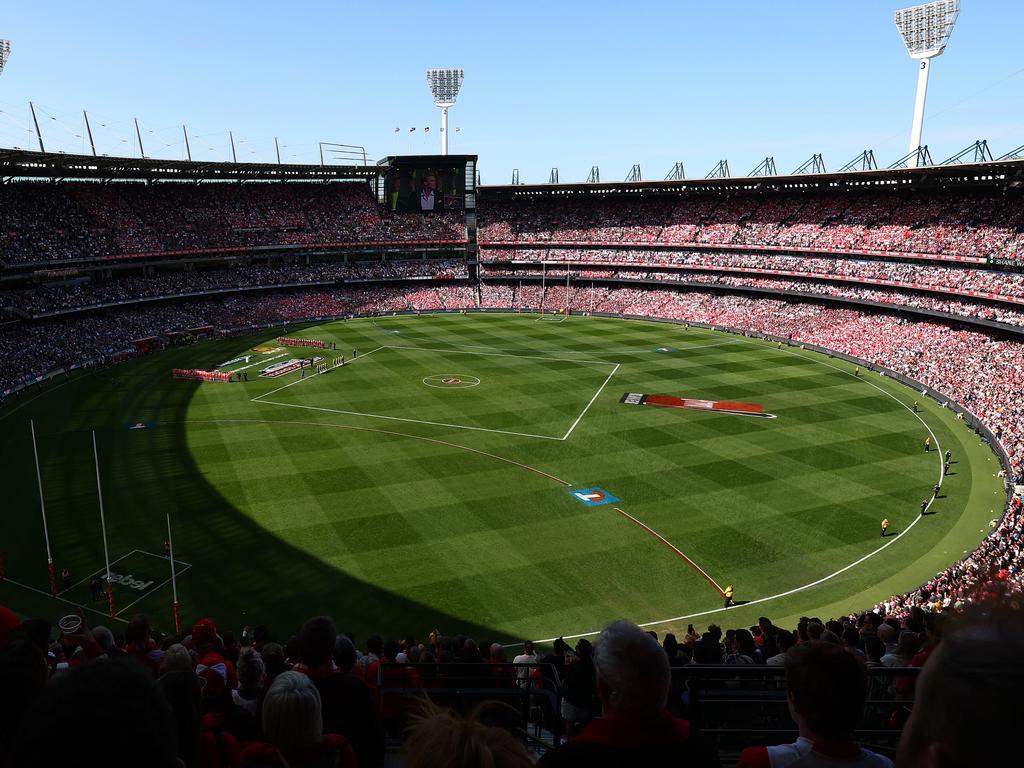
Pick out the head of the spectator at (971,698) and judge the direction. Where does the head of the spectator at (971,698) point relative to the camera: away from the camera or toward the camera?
away from the camera

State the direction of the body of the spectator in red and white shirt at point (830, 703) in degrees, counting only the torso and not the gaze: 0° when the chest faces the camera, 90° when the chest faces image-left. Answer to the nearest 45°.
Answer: approximately 180°

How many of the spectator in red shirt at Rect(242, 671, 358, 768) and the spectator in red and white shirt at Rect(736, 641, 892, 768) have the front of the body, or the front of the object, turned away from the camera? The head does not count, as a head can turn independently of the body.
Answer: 2

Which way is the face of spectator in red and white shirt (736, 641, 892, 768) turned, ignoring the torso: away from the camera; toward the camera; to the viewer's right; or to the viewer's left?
away from the camera

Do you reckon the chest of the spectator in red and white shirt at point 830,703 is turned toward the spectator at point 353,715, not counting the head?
no

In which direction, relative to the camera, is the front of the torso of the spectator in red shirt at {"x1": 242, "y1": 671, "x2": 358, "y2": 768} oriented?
away from the camera

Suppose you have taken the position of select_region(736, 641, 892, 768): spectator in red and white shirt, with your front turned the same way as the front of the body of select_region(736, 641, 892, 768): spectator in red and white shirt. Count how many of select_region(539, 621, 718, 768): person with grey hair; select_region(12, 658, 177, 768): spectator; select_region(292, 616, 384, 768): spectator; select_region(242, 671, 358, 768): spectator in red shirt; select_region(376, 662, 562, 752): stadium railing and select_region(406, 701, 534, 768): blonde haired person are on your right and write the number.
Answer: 0

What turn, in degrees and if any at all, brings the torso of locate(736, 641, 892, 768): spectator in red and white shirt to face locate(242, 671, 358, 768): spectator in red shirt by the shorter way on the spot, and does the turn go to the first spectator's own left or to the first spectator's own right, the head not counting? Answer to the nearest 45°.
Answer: approximately 135° to the first spectator's own left

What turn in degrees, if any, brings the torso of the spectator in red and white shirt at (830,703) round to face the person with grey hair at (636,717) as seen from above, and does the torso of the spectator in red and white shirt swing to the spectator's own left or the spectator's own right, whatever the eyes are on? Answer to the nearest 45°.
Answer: approximately 135° to the spectator's own left

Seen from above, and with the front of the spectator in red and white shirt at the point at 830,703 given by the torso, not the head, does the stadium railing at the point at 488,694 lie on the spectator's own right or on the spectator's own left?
on the spectator's own left

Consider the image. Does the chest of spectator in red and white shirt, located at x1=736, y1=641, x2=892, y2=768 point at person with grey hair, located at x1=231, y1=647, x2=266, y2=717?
no

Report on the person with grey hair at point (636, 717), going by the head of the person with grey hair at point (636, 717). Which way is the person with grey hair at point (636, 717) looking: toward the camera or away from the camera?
away from the camera

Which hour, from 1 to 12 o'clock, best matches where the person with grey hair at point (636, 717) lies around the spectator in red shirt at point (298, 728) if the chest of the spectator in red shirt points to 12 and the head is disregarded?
The person with grey hair is roughly at 4 o'clock from the spectator in red shirt.
